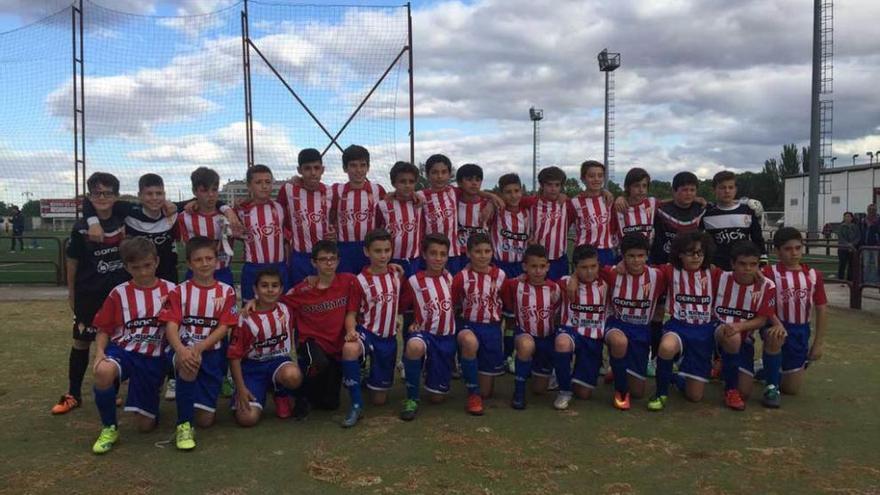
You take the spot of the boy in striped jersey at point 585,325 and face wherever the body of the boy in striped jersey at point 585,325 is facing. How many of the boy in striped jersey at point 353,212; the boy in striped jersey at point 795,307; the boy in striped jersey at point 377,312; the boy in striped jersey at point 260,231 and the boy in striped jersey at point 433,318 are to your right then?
4

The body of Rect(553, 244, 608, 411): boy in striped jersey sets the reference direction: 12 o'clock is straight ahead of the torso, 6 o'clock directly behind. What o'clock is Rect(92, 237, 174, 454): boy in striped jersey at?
Rect(92, 237, 174, 454): boy in striped jersey is roughly at 2 o'clock from Rect(553, 244, 608, 411): boy in striped jersey.

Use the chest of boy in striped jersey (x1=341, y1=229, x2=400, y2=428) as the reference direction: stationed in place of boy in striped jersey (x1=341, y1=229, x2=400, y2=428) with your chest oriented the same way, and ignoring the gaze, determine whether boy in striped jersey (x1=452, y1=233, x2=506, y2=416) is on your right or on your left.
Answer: on your left

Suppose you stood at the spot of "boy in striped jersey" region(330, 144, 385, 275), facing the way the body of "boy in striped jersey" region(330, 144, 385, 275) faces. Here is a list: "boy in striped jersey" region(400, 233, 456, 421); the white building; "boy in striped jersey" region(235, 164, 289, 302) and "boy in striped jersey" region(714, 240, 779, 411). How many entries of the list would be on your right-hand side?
1

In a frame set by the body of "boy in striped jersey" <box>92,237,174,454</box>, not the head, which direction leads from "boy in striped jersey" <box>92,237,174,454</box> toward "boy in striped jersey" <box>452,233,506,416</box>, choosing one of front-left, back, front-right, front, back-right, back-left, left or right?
left

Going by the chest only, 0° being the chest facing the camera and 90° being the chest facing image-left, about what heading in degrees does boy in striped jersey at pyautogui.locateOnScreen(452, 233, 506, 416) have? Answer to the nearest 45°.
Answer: approximately 0°

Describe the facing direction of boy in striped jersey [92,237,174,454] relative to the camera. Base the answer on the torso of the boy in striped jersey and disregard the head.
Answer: toward the camera

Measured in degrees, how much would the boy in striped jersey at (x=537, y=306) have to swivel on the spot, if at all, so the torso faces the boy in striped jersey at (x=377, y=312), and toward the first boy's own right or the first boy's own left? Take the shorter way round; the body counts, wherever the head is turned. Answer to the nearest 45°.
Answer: approximately 90° to the first boy's own right

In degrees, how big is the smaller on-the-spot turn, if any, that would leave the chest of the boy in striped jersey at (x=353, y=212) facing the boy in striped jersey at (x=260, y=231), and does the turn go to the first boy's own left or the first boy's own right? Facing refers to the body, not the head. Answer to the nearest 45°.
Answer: approximately 90° to the first boy's own right

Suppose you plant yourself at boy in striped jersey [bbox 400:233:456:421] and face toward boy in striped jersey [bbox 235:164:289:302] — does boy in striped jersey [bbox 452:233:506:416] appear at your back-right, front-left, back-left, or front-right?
back-right

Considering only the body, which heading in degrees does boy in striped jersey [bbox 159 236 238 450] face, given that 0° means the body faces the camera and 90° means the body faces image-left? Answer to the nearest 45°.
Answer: approximately 0°

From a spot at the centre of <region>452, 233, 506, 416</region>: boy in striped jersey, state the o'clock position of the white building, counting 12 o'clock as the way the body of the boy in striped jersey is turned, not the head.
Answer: The white building is roughly at 7 o'clock from the boy in striped jersey.
